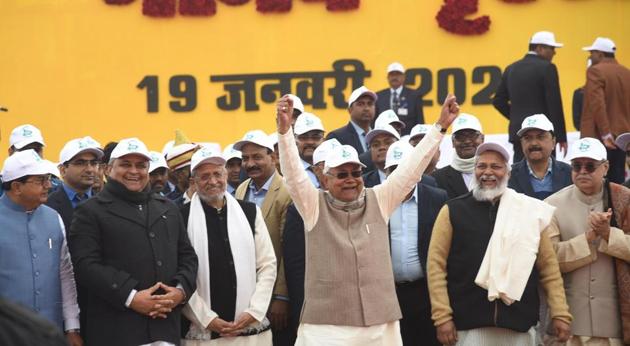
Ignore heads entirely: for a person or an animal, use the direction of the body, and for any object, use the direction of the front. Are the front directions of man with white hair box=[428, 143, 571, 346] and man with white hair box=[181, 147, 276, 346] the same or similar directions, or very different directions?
same or similar directions

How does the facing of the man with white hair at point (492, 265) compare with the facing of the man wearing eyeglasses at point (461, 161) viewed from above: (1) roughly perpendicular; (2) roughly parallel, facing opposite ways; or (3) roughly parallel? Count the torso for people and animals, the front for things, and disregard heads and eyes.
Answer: roughly parallel

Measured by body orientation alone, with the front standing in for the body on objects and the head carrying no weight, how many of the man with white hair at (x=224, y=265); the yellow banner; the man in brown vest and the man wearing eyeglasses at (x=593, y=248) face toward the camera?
4

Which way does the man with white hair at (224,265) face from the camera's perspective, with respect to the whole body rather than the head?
toward the camera

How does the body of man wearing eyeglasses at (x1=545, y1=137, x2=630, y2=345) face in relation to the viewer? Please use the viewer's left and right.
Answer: facing the viewer

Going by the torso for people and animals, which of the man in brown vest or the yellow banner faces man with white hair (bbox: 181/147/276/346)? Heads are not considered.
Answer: the yellow banner

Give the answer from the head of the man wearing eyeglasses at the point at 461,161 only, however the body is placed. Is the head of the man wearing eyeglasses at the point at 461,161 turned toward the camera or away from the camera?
toward the camera

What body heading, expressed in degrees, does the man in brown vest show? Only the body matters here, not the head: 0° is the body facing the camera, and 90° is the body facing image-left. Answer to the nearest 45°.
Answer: approximately 0°

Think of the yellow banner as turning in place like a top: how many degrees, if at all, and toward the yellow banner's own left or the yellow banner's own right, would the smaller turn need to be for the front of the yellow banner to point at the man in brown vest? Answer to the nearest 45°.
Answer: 0° — it already faces them

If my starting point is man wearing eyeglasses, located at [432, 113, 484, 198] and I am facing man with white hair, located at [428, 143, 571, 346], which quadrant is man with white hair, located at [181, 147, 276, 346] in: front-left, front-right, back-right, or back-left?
front-right

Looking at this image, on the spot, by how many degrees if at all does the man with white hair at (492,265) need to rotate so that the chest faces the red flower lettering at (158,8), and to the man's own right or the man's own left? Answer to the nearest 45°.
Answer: approximately 135° to the man's own right

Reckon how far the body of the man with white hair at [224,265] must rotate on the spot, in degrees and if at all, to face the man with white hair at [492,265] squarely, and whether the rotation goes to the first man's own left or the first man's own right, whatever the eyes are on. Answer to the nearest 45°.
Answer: approximately 90° to the first man's own left

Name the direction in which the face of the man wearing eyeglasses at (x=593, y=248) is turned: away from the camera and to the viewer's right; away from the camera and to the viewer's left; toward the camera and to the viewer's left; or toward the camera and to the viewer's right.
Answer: toward the camera and to the viewer's left
